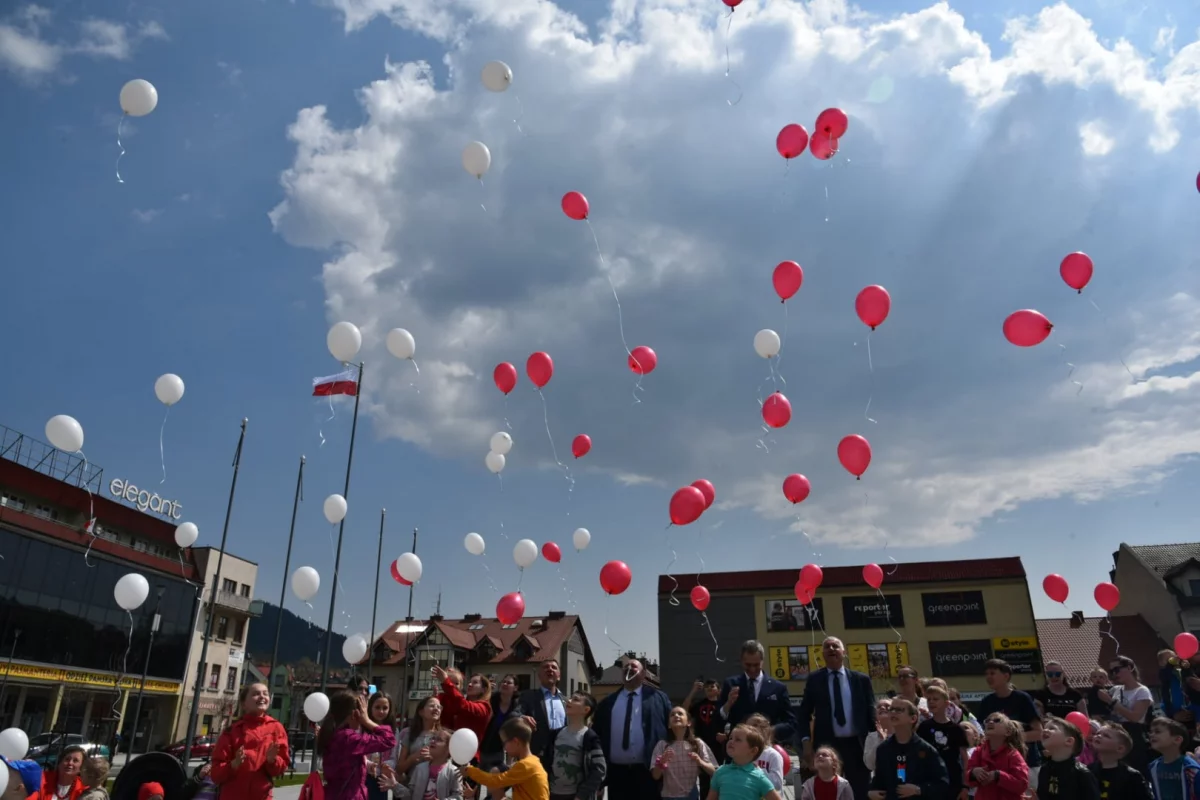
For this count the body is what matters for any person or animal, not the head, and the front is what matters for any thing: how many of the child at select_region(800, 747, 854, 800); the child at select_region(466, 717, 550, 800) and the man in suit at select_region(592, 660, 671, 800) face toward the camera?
2

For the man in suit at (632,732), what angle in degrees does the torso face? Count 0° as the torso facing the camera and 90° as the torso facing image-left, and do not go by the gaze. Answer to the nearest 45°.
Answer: approximately 0°

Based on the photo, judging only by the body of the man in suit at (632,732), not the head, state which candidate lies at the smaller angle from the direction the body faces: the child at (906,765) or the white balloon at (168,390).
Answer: the child

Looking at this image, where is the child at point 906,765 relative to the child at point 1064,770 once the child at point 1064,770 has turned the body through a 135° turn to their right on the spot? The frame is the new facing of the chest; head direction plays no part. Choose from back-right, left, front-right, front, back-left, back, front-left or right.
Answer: left
